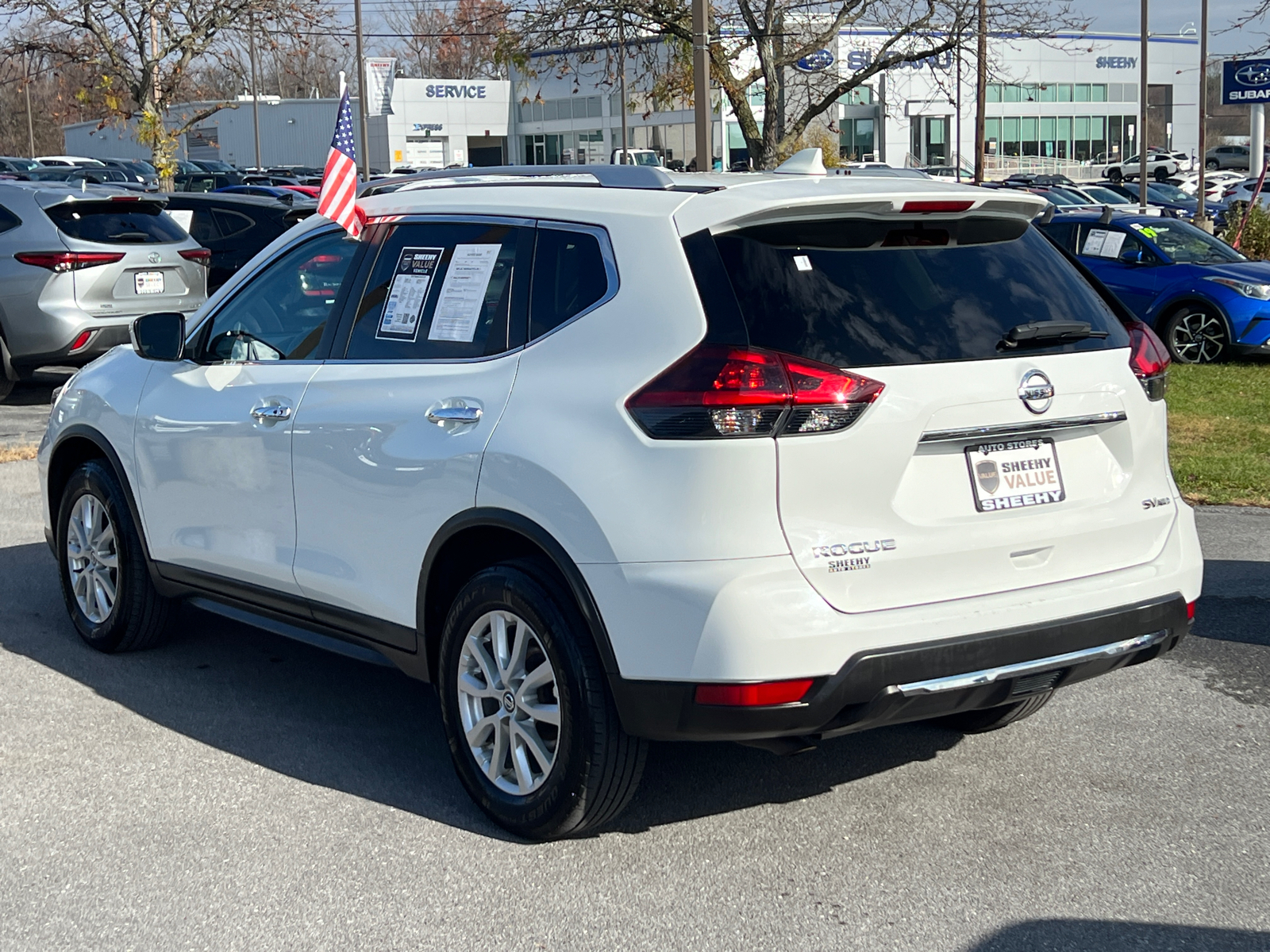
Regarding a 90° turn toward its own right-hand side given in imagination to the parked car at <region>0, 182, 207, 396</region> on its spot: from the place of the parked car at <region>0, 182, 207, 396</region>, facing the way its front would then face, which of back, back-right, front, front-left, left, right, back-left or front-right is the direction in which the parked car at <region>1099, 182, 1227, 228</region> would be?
front

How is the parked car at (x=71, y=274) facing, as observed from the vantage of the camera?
facing away from the viewer and to the left of the viewer

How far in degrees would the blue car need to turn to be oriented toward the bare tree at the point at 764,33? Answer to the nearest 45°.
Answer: approximately 180°

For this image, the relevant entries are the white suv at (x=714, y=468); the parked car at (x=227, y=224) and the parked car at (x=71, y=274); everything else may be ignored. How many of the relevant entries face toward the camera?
0

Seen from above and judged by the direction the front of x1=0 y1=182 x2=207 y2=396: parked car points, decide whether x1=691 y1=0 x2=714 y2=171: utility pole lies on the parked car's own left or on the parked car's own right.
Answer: on the parked car's own right

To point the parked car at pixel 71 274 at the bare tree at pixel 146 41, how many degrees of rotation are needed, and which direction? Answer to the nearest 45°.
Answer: approximately 45° to its right

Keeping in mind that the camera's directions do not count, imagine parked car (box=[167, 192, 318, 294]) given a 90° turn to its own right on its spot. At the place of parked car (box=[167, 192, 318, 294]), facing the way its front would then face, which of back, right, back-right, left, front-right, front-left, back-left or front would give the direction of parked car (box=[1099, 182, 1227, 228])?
front

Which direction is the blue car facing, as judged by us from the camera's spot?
facing the viewer and to the right of the viewer

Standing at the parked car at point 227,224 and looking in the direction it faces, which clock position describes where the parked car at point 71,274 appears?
the parked car at point 71,274 is roughly at 8 o'clock from the parked car at point 227,224.
